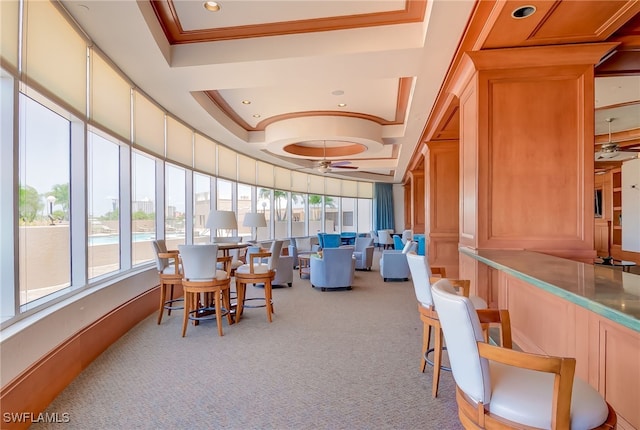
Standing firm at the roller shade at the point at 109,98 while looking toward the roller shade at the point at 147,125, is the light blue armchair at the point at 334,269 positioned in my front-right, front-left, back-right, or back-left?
front-right

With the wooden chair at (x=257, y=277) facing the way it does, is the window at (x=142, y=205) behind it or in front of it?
in front

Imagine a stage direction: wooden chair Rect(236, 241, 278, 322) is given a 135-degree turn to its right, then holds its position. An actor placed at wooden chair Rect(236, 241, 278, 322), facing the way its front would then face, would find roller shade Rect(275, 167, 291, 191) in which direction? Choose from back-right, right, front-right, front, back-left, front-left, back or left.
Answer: front-left

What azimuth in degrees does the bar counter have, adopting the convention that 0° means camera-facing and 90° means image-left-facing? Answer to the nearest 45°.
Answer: approximately 45°

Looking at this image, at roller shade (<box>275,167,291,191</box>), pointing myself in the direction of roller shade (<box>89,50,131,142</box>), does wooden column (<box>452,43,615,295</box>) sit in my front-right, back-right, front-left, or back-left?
front-left

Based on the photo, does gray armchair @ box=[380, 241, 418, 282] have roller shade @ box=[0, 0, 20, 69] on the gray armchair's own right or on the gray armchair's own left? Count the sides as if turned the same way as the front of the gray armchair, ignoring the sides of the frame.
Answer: on the gray armchair's own left

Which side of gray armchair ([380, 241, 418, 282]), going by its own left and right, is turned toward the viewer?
left

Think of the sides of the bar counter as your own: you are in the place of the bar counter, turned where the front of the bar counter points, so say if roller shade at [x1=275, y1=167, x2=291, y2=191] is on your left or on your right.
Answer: on your right

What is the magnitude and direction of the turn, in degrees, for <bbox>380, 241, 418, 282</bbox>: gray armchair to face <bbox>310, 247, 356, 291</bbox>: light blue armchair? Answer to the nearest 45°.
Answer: approximately 45° to its left

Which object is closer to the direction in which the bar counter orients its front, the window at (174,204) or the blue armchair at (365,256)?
the window

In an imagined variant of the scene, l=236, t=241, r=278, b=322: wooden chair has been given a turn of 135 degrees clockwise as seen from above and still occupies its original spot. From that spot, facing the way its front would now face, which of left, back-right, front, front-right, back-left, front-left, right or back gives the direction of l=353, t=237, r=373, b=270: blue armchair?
front

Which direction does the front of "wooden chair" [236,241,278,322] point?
to the viewer's left

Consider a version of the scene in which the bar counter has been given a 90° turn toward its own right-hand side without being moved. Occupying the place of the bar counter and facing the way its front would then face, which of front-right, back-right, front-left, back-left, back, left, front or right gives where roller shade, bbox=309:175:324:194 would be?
front
